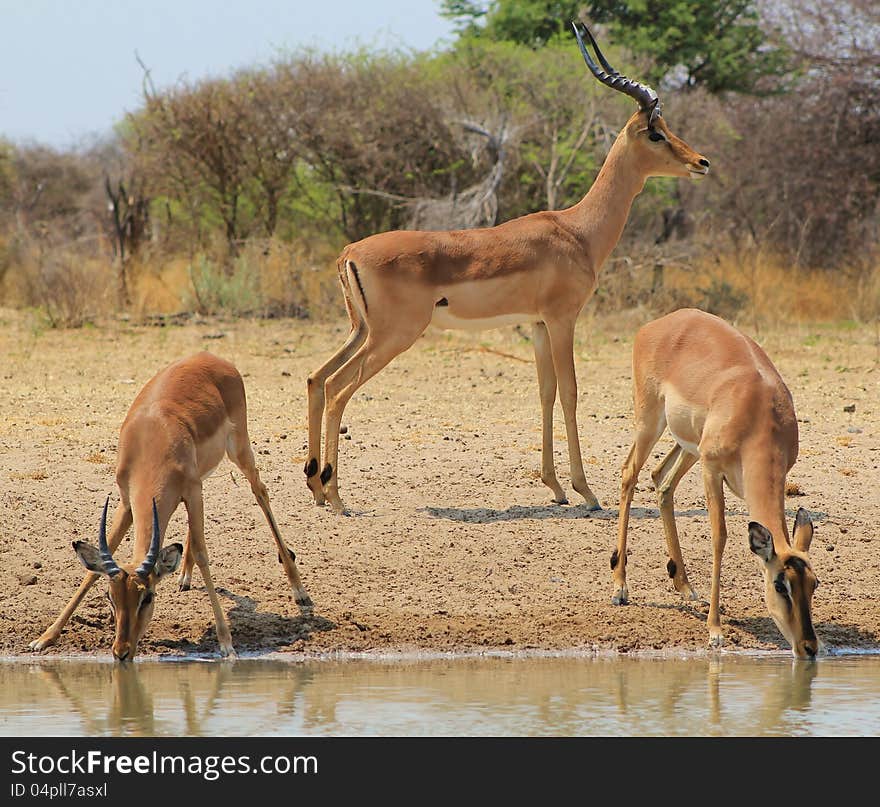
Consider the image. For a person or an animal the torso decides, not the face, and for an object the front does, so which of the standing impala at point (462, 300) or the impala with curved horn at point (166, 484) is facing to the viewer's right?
the standing impala

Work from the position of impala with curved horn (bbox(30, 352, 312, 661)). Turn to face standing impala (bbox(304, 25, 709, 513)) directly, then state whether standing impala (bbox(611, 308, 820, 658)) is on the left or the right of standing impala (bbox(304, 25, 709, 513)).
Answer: right

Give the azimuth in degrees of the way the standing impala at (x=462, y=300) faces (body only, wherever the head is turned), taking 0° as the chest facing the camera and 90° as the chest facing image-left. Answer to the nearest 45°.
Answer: approximately 270°

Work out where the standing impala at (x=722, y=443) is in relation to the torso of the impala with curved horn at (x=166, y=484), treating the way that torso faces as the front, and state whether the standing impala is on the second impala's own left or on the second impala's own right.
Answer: on the second impala's own left

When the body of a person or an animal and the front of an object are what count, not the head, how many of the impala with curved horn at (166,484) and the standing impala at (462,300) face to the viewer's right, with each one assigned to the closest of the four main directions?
1

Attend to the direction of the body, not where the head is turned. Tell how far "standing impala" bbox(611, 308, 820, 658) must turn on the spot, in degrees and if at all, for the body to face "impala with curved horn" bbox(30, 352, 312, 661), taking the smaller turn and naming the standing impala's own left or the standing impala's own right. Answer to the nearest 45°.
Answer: approximately 135° to the standing impala's own right

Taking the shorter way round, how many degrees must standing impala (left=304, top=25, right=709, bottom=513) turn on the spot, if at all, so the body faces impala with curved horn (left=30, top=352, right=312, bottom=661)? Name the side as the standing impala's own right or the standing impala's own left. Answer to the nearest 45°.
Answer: approximately 135° to the standing impala's own right

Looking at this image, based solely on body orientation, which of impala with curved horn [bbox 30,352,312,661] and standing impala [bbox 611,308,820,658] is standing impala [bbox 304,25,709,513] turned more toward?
the standing impala

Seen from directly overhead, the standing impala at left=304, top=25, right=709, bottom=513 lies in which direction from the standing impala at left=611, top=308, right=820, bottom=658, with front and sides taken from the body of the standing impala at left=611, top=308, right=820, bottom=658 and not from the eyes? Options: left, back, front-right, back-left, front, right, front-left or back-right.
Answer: back

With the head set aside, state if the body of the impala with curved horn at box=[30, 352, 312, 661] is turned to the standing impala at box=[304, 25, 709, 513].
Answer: no

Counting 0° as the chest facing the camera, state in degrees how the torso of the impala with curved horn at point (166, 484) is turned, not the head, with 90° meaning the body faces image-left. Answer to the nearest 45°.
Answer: approximately 45°
